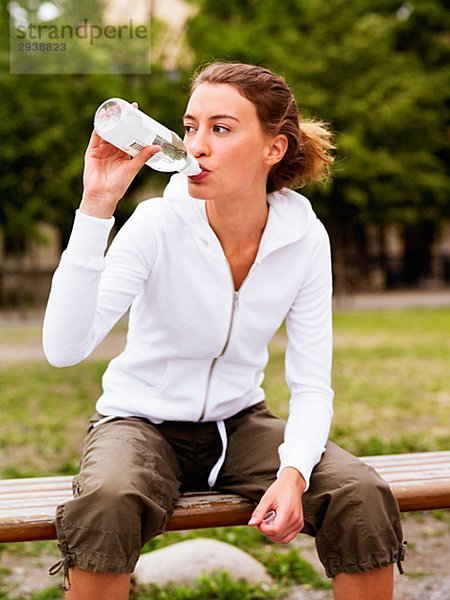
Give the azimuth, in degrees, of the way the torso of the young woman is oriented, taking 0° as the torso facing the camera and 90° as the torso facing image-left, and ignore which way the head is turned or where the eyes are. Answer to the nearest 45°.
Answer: approximately 0°

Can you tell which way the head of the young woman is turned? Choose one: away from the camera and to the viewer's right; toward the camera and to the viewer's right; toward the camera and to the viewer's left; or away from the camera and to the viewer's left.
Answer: toward the camera and to the viewer's left
